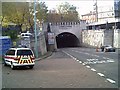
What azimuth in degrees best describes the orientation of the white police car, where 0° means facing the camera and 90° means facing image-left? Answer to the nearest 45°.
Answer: approximately 135°
